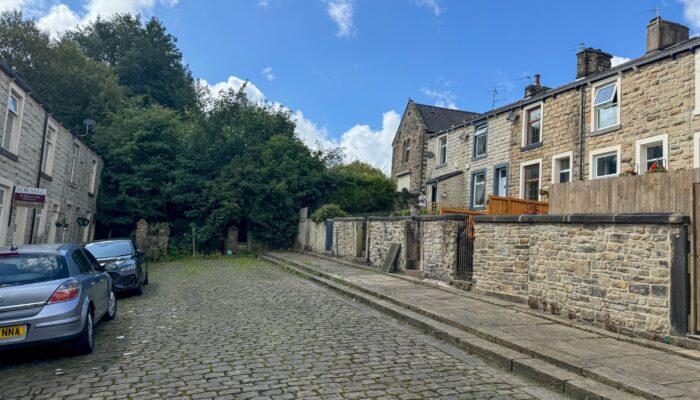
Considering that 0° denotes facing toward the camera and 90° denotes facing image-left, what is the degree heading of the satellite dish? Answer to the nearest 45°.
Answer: approximately 270°

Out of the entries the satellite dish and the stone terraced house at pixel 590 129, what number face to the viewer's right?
1

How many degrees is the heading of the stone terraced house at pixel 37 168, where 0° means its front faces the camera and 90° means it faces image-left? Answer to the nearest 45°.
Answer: approximately 315°

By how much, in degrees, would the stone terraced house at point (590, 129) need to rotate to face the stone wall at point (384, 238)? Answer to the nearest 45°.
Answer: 0° — it already faces it

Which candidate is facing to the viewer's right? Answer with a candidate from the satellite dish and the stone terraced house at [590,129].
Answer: the satellite dish

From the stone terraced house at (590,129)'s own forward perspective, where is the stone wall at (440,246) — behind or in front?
in front

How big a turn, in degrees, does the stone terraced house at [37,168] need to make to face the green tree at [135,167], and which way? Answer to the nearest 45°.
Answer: approximately 90° to its left

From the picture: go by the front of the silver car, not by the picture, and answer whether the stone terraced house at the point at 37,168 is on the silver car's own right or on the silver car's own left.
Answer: on the silver car's own left

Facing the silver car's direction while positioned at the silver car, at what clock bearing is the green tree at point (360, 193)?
The green tree is roughly at 12 o'clock from the silver car.

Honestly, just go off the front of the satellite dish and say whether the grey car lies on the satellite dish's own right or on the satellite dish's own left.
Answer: on the satellite dish's own right

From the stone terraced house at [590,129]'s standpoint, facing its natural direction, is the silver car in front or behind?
in front

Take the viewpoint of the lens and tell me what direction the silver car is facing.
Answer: facing away from the viewer and to the right of the viewer

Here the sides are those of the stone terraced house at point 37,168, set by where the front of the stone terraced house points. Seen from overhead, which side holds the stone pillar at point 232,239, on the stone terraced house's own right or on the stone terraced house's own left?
on the stone terraced house's own left
